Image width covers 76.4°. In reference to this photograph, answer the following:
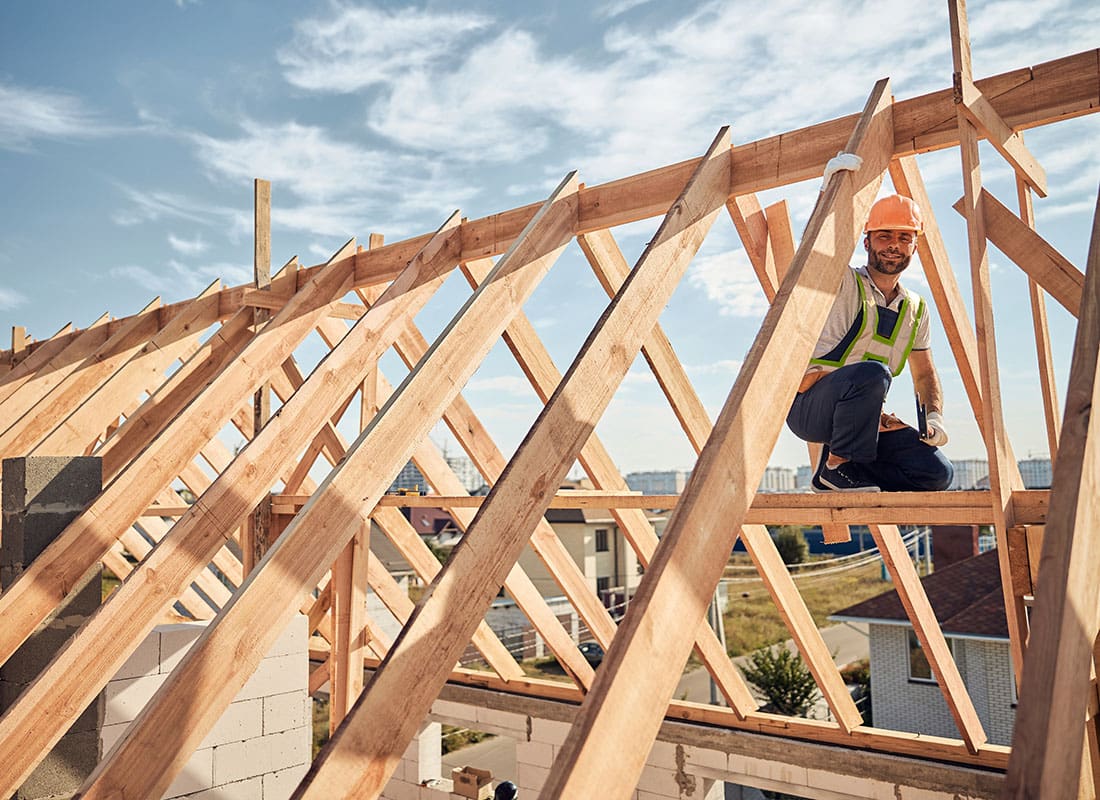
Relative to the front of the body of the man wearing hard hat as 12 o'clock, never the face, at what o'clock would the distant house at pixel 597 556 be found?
The distant house is roughly at 7 o'clock from the man wearing hard hat.

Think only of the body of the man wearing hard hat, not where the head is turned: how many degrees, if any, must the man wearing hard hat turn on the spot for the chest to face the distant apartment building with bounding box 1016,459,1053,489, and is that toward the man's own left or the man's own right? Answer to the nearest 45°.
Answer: approximately 135° to the man's own left
